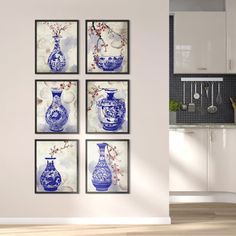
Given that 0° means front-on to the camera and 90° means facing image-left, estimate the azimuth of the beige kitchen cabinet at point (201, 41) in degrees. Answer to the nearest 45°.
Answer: approximately 0°

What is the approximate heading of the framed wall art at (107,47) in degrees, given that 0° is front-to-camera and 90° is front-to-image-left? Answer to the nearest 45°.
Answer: approximately 0°

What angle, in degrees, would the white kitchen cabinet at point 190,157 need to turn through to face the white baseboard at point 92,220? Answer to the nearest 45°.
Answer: approximately 45° to its right
